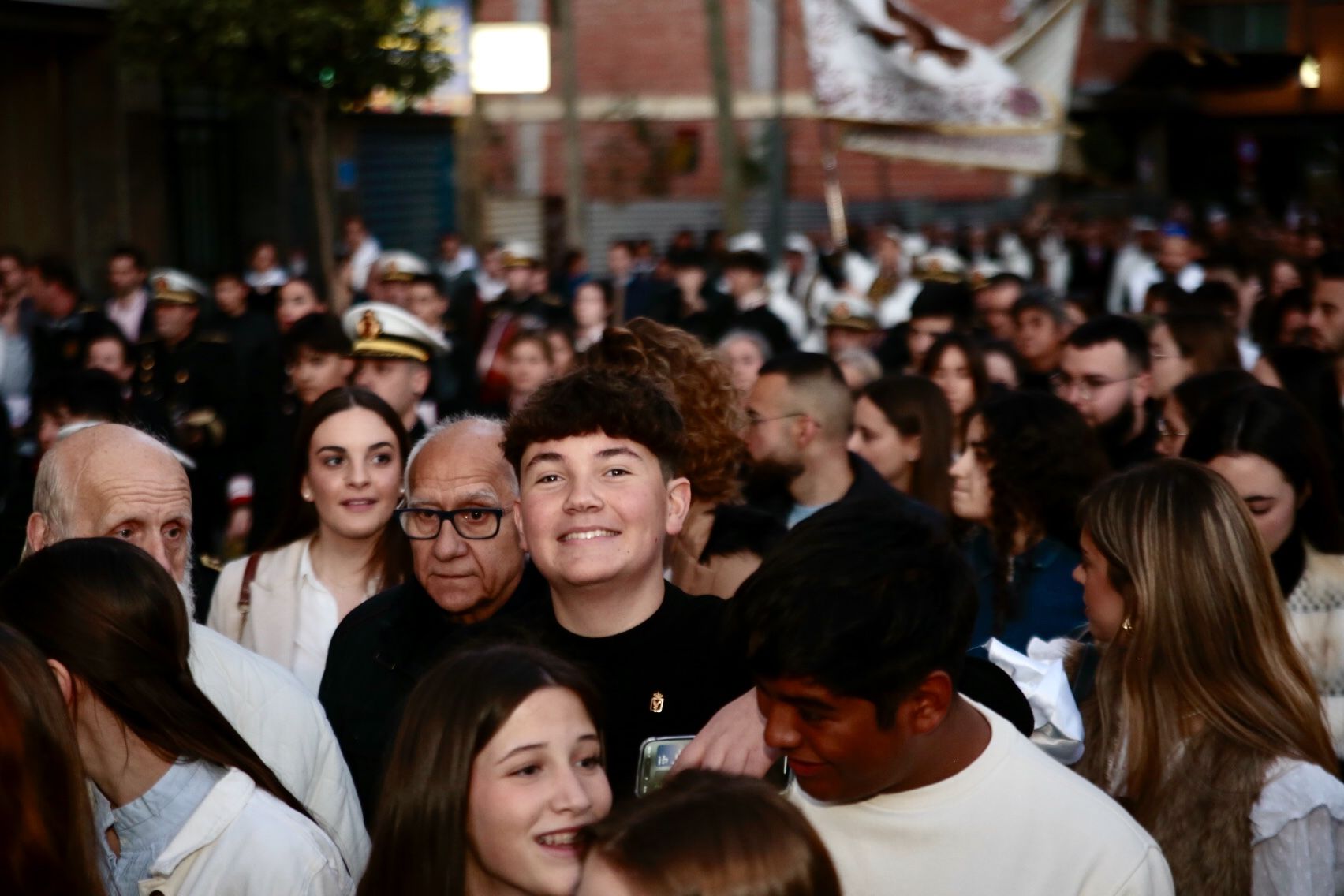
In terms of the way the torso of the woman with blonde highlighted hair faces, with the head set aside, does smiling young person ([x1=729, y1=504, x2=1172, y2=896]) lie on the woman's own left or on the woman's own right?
on the woman's own left

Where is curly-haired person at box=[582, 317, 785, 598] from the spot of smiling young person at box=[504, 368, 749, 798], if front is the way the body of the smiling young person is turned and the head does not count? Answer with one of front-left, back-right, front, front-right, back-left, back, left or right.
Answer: back

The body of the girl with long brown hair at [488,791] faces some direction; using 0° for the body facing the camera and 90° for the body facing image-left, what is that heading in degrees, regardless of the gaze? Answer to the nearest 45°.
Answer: approximately 315°

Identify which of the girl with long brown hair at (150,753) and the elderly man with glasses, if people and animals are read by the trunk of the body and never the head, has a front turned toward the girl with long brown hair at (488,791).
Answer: the elderly man with glasses

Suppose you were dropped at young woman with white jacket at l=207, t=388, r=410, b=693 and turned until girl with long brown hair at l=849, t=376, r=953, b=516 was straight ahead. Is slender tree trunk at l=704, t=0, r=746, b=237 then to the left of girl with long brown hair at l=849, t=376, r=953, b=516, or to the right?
left

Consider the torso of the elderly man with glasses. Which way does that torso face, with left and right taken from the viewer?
facing the viewer

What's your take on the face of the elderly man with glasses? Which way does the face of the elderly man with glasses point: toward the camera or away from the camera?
toward the camera

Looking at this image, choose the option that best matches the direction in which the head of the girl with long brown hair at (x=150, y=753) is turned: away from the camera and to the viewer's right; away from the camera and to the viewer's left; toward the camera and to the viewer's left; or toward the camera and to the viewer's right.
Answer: away from the camera and to the viewer's left

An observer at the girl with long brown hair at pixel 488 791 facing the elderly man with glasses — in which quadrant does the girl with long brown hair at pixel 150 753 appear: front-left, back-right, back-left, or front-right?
front-left
